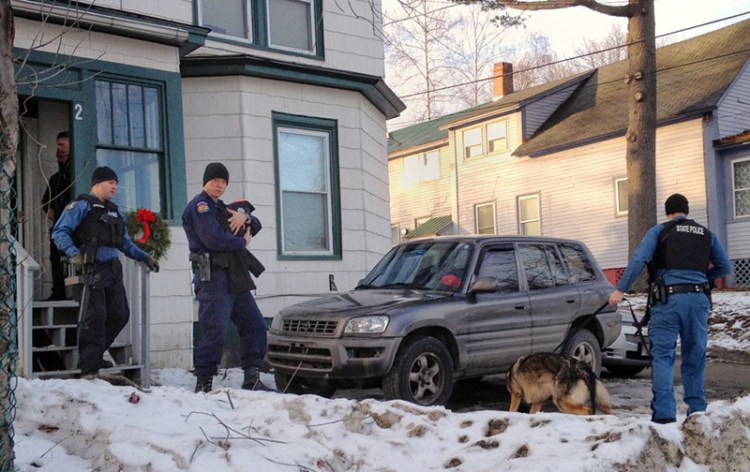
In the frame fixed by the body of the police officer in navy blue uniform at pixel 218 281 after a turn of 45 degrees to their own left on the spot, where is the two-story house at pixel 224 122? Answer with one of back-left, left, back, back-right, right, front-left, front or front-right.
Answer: left

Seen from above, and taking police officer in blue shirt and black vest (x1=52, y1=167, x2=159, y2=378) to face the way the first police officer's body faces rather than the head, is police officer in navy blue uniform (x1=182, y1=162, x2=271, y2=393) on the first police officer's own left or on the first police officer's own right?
on the first police officer's own left

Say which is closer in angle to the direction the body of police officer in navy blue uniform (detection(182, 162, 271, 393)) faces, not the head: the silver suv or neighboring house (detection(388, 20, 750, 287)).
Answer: the silver suv

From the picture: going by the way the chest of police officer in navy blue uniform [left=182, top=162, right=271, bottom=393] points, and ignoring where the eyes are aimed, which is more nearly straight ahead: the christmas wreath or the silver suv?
the silver suv

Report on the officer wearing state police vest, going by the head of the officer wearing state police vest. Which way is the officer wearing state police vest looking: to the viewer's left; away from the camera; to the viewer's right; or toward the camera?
away from the camera

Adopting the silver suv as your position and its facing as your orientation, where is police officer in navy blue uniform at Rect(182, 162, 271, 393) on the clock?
The police officer in navy blue uniform is roughly at 1 o'clock from the silver suv.

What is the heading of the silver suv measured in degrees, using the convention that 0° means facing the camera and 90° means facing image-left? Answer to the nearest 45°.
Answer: approximately 45°

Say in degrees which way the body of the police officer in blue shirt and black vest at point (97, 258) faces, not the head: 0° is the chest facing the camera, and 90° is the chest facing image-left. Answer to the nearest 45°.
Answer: approximately 315°

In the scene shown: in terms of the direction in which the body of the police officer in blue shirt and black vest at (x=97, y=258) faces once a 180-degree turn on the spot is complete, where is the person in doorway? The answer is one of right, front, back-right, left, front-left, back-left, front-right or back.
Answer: front-right

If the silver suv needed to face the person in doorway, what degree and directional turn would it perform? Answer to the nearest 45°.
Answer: approximately 45° to its right

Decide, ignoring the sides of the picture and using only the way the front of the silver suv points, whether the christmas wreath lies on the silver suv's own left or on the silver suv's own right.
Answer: on the silver suv's own right
